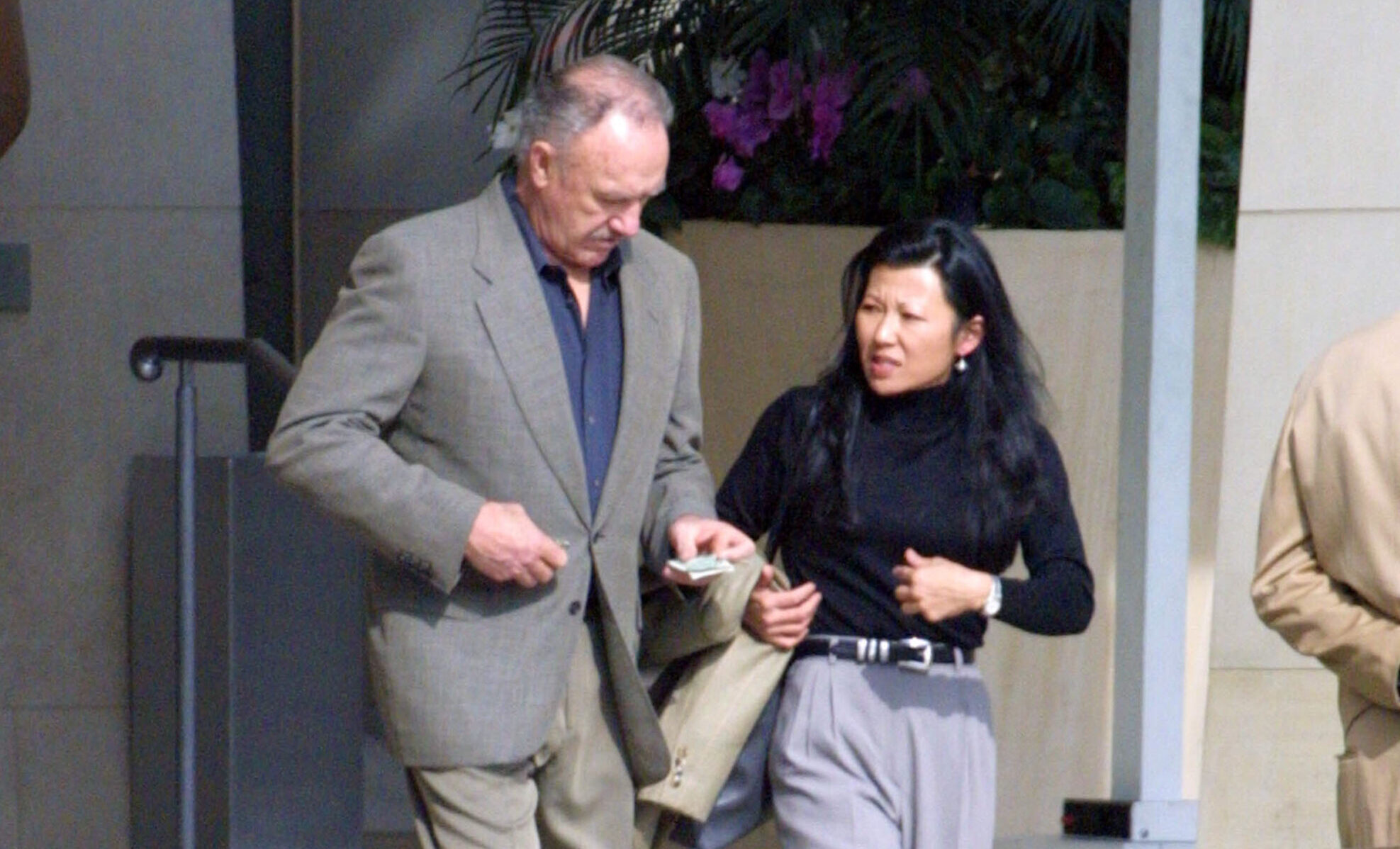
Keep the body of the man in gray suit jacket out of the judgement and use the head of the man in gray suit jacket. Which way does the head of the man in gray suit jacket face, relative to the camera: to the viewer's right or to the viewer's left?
to the viewer's right

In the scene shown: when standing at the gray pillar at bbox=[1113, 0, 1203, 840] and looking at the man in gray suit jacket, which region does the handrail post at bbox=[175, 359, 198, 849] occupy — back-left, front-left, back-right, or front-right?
front-right

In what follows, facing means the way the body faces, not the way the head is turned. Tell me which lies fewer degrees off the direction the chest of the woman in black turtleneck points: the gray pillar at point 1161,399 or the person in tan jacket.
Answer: the person in tan jacket

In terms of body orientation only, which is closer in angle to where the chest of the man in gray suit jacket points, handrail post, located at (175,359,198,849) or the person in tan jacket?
the person in tan jacket

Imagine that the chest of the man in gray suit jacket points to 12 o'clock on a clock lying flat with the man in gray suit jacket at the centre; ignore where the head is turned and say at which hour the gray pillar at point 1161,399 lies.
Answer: The gray pillar is roughly at 9 o'clock from the man in gray suit jacket.

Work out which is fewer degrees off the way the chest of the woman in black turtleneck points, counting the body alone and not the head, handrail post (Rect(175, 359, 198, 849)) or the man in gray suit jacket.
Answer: the man in gray suit jacket

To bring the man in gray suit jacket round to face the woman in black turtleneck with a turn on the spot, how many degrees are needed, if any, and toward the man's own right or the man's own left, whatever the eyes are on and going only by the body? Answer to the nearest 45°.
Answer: approximately 45° to the man's own left

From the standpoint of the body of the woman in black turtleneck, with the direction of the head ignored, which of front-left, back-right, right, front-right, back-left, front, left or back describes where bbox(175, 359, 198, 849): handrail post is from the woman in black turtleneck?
back-right

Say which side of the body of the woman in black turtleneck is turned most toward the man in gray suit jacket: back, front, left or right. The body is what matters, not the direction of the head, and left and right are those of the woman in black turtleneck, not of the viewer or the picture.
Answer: right

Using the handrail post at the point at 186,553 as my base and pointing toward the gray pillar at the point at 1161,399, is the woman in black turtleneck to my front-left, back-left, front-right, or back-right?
front-right

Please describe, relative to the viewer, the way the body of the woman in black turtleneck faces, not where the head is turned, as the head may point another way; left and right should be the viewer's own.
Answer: facing the viewer

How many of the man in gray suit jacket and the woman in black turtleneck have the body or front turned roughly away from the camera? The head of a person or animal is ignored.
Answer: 0

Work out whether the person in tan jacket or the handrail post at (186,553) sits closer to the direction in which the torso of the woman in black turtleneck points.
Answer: the person in tan jacket
